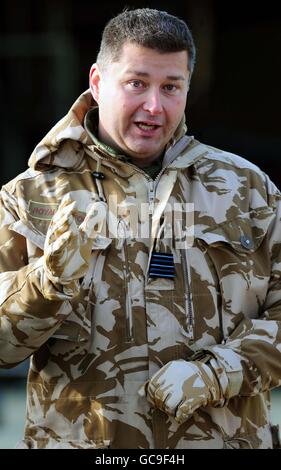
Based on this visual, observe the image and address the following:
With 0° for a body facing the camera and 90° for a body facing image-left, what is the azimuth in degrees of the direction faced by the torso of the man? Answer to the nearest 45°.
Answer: approximately 0°
